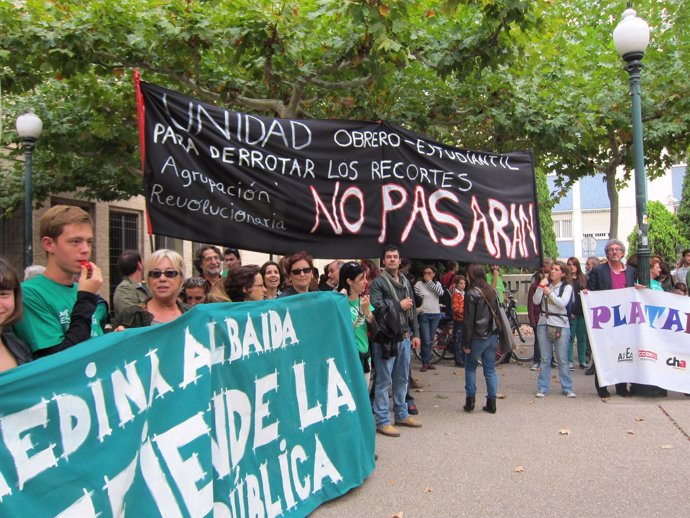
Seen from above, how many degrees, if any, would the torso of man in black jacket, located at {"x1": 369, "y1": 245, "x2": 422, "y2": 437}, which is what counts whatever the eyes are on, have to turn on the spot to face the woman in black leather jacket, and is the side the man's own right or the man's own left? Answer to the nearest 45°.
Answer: approximately 90° to the man's own left

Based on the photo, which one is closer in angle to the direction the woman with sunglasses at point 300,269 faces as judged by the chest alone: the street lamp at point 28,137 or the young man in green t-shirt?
the young man in green t-shirt

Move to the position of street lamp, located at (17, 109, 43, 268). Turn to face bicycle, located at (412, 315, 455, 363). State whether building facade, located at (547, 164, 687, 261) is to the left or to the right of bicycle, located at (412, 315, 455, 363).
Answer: left

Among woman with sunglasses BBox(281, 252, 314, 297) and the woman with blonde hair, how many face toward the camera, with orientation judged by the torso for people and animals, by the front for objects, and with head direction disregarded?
2

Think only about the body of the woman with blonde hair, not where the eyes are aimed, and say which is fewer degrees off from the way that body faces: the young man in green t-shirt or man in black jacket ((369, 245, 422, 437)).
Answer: the young man in green t-shirt

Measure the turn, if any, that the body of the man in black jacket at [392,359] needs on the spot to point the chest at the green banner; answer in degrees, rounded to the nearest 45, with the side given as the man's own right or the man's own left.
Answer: approximately 45° to the man's own right

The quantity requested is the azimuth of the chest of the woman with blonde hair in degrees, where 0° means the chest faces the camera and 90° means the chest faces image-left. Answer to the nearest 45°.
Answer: approximately 0°

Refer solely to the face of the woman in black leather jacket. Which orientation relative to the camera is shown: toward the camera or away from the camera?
away from the camera

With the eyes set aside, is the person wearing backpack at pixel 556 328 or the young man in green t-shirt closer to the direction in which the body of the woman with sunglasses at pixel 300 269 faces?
the young man in green t-shirt
